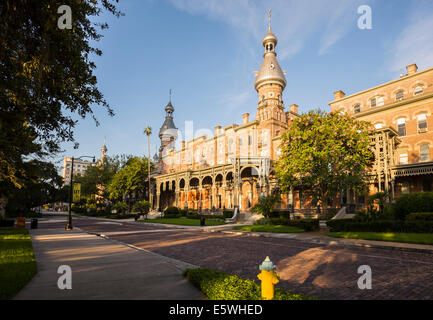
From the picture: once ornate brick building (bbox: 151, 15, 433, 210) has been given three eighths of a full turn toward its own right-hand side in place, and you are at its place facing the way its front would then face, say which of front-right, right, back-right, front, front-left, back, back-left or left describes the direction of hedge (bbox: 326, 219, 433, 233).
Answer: back

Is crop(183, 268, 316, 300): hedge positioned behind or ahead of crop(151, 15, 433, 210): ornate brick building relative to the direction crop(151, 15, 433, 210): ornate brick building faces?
ahead

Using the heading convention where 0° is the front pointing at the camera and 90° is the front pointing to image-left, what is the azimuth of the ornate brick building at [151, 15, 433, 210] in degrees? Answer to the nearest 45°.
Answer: approximately 45°

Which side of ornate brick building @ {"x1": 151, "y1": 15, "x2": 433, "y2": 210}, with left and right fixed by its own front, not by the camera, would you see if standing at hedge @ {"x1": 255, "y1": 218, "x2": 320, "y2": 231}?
front

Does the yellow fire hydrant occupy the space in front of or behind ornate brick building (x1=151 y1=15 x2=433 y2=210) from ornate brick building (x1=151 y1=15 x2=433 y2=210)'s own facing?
in front
